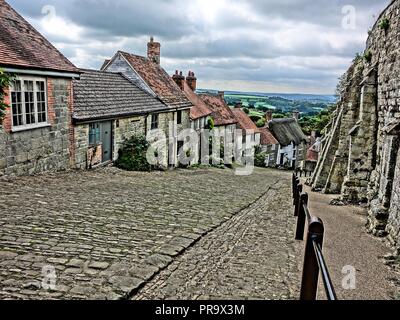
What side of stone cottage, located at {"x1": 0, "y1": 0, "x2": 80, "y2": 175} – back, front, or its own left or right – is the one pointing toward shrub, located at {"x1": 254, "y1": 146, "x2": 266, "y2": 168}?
left

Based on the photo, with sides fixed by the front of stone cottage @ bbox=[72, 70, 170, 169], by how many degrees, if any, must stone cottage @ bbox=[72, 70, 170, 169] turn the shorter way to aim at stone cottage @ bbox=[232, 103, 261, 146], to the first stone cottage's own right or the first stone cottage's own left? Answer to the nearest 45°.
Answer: approximately 90° to the first stone cottage's own left

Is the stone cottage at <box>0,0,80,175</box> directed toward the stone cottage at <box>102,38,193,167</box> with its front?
no

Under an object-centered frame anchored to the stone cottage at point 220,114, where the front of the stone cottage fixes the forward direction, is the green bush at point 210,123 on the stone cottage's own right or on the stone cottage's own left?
on the stone cottage's own right

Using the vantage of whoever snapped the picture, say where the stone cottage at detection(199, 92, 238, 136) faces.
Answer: facing the viewer and to the right of the viewer

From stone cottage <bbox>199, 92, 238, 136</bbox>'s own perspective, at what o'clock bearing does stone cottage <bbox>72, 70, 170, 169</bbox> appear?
stone cottage <bbox>72, 70, 170, 169</bbox> is roughly at 2 o'clock from stone cottage <bbox>199, 92, 238, 136</bbox>.

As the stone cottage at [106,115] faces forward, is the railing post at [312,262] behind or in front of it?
in front

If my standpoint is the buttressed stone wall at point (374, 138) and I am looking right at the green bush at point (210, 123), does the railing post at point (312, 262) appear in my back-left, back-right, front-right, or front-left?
back-left

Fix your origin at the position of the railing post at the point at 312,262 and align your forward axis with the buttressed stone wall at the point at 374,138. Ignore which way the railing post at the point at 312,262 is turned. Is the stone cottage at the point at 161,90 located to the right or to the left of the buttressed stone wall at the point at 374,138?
left

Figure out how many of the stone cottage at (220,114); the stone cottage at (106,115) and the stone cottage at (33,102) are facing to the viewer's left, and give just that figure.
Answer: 0

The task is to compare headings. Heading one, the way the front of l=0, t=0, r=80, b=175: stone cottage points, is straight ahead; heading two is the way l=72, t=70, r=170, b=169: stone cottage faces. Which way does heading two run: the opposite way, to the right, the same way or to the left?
the same way

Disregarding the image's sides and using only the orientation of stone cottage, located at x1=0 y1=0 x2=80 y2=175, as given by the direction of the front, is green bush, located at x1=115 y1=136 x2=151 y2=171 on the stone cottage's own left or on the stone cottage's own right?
on the stone cottage's own left

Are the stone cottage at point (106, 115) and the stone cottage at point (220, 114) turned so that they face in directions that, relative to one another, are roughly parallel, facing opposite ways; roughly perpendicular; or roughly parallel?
roughly parallel

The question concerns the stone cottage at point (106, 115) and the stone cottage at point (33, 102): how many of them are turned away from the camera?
0

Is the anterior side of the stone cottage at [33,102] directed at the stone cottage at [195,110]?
no

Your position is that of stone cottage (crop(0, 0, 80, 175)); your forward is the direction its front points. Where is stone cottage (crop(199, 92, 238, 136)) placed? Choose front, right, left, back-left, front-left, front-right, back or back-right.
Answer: left

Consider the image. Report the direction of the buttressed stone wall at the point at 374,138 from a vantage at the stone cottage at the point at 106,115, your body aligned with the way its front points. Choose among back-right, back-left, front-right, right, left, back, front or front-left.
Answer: front

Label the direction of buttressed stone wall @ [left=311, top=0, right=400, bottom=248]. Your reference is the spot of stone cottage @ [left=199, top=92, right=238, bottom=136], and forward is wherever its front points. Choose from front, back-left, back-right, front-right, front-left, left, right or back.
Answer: front-right
